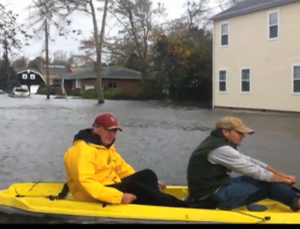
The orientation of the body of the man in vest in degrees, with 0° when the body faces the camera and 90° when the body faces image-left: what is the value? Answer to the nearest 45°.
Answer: approximately 270°

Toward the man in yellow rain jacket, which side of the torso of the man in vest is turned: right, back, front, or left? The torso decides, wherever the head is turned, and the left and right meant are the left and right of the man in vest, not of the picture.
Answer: back
